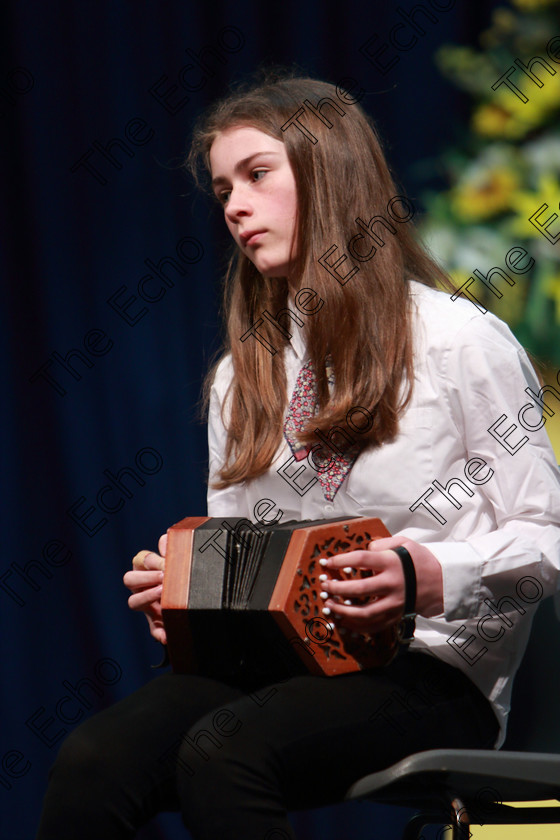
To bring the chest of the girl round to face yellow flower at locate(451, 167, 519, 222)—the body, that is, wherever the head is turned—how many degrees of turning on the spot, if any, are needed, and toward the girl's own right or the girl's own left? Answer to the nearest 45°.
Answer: approximately 180°

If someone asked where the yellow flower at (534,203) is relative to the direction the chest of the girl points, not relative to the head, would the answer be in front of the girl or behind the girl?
behind

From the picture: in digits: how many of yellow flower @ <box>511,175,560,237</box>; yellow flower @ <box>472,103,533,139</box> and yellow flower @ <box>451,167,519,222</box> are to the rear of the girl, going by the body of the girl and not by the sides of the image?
3

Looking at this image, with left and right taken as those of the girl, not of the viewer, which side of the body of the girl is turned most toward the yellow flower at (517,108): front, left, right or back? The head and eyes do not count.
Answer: back

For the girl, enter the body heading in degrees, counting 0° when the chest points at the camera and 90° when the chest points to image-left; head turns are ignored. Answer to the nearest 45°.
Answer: approximately 45°

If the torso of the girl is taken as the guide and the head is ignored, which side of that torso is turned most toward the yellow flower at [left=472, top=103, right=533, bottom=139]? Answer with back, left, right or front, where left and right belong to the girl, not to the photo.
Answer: back
